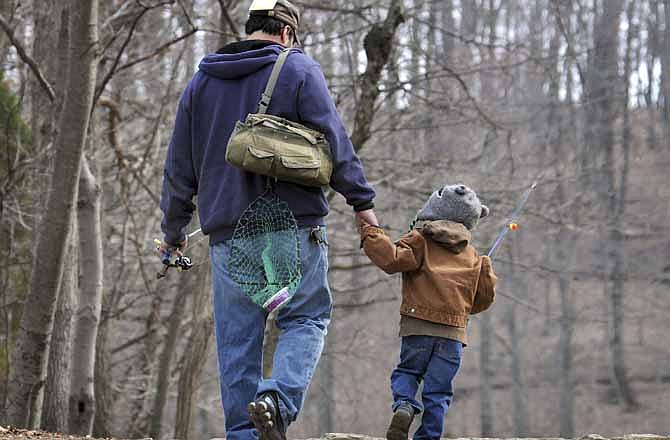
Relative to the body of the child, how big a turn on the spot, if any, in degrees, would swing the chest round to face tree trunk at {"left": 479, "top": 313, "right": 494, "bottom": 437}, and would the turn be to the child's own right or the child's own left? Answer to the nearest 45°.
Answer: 0° — they already face it

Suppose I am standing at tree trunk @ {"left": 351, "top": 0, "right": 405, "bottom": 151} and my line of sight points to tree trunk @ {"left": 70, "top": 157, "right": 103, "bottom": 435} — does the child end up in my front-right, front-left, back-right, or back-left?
front-left

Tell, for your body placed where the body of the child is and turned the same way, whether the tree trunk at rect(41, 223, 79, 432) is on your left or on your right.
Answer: on your left

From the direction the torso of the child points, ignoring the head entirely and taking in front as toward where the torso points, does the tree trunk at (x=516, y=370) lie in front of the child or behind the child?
in front

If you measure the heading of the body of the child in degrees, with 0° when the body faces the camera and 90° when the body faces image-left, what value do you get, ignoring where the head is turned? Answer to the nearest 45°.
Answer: approximately 180°

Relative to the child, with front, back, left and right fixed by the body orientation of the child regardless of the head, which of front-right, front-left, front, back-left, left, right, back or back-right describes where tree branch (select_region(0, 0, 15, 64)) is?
front-left

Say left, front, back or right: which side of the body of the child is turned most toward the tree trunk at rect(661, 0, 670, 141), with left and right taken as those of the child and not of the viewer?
front

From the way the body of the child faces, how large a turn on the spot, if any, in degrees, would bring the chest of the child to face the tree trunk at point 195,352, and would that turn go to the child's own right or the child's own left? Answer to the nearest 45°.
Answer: approximately 45° to the child's own left

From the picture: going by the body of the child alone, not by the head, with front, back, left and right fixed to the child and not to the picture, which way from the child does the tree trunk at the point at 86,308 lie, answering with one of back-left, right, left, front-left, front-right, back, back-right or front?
front-left

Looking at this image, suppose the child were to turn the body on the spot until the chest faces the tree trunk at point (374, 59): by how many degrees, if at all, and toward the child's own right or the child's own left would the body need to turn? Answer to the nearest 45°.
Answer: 0° — they already face it
